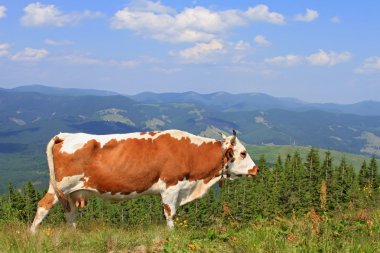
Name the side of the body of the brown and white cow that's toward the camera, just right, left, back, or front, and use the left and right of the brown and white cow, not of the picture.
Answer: right
